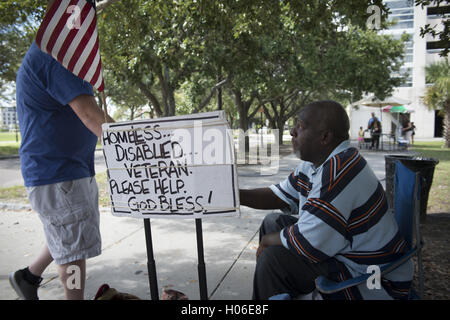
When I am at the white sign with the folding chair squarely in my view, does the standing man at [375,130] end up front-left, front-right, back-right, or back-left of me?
front-left

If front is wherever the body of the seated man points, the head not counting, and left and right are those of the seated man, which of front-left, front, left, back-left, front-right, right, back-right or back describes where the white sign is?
front

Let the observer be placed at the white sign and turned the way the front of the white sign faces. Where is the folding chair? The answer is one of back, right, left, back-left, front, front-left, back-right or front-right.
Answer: left

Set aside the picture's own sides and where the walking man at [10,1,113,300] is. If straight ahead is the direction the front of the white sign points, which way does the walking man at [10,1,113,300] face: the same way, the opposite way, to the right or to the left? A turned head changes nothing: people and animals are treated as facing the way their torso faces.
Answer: to the left

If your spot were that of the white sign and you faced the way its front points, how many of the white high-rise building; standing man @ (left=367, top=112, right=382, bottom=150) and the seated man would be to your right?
0

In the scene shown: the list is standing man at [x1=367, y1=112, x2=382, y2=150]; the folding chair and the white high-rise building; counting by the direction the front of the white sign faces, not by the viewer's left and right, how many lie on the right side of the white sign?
0

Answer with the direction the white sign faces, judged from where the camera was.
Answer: facing the viewer

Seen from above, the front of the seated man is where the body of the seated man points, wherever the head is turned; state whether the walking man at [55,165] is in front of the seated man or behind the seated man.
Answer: in front

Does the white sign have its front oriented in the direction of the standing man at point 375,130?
no

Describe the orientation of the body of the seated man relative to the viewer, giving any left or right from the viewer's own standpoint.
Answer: facing to the left of the viewer

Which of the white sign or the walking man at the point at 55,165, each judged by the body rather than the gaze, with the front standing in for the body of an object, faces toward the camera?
the white sign

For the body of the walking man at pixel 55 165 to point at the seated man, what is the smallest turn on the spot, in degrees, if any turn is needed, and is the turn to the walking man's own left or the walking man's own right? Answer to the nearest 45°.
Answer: approximately 45° to the walking man's own right

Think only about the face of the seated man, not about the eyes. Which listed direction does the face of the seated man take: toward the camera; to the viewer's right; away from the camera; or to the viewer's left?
to the viewer's left

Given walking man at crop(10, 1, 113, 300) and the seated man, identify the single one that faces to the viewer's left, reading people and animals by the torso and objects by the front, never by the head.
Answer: the seated man

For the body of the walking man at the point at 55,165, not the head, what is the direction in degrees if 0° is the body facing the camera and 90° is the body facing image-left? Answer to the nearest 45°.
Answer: approximately 270°

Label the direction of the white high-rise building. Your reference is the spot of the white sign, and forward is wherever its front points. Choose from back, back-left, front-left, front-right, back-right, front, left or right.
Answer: back-left
